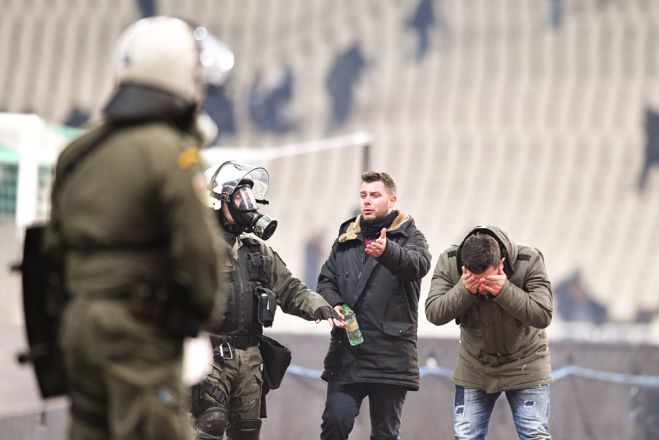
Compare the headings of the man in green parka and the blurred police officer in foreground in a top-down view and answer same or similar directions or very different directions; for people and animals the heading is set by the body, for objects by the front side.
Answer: very different directions

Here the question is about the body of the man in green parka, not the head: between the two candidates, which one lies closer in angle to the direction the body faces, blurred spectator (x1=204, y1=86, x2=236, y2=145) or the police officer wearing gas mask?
the police officer wearing gas mask

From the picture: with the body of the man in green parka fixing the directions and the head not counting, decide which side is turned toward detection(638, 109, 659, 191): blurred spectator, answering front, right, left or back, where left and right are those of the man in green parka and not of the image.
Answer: back

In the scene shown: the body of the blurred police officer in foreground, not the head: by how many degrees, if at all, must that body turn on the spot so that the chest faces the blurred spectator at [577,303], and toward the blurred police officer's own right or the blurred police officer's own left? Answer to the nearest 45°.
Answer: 0° — they already face them

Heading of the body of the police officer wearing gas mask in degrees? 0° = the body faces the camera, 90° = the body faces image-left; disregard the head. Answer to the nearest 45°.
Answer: approximately 315°

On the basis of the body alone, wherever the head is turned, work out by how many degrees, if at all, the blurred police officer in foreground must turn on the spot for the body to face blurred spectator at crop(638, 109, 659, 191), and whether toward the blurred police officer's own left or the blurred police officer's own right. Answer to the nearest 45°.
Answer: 0° — they already face them

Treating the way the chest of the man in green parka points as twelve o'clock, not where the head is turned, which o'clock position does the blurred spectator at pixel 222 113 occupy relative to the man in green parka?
The blurred spectator is roughly at 5 o'clock from the man in green parka.

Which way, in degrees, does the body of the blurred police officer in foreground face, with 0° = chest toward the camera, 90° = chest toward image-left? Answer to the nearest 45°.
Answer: approximately 225°

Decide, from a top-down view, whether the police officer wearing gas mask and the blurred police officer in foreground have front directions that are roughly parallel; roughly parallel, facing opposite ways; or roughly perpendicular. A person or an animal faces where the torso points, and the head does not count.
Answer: roughly perpendicular

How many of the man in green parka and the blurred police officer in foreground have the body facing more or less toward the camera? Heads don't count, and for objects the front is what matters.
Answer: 1
